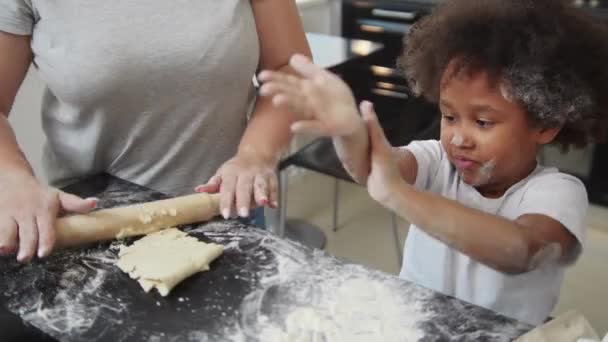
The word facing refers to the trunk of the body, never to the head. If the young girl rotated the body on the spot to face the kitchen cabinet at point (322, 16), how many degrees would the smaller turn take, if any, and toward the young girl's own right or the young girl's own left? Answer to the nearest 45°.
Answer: approximately 135° to the young girl's own right

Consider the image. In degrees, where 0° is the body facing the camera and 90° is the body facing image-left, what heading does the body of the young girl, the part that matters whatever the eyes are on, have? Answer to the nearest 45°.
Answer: approximately 45°
